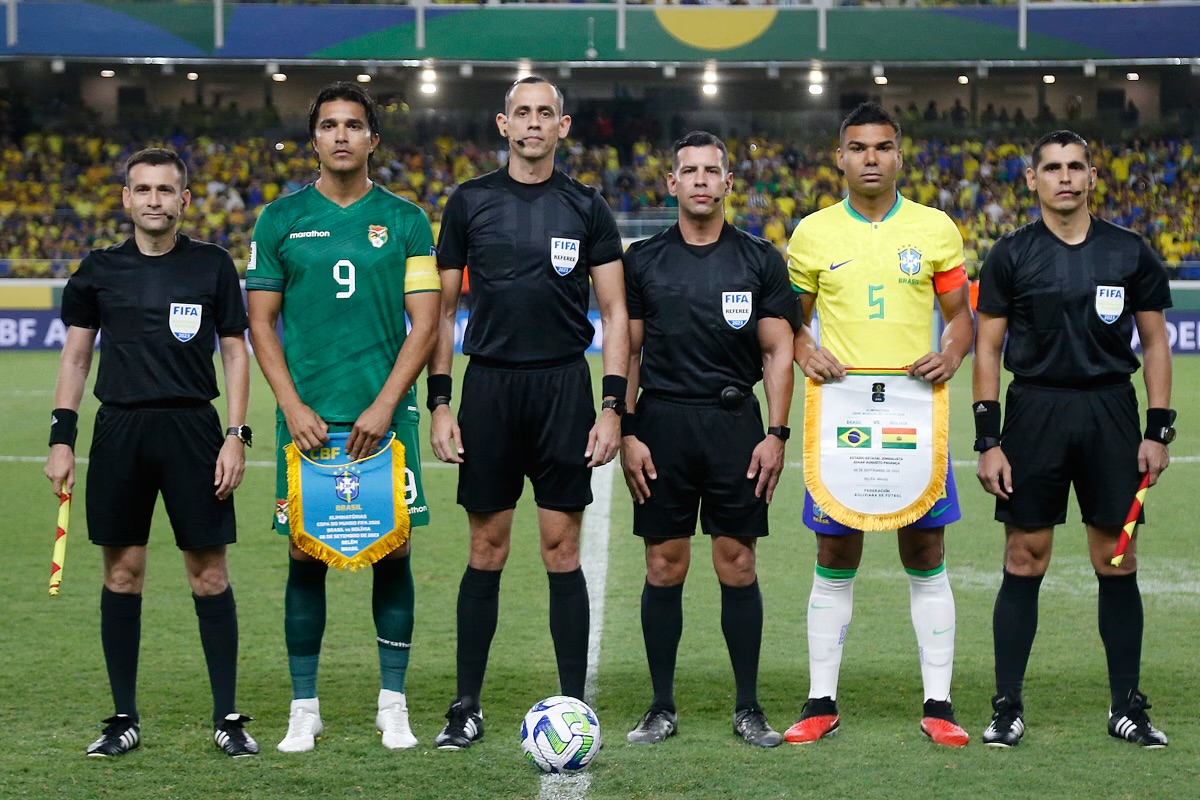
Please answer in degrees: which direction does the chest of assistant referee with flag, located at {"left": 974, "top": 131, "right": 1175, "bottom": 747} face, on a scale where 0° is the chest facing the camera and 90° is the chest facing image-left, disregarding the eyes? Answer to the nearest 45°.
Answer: approximately 0°

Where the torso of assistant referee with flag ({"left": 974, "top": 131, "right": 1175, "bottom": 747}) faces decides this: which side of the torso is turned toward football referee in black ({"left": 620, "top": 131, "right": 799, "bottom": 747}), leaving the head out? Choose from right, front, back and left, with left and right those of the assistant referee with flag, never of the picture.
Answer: right

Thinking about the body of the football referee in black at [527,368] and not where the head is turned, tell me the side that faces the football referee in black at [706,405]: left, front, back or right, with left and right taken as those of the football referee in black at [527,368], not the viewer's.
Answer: left

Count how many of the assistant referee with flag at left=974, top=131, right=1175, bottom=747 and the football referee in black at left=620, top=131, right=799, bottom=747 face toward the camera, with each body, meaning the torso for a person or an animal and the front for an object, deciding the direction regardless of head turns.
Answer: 2

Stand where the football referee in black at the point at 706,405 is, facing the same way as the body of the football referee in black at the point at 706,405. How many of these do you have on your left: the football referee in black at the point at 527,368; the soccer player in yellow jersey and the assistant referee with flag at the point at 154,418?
1

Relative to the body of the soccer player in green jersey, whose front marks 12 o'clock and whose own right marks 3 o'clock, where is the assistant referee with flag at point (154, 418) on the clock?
The assistant referee with flag is roughly at 3 o'clock from the soccer player in green jersey.

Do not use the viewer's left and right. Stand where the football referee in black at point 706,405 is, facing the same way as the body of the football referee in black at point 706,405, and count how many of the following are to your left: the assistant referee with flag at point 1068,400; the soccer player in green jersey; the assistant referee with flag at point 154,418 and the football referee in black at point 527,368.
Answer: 1

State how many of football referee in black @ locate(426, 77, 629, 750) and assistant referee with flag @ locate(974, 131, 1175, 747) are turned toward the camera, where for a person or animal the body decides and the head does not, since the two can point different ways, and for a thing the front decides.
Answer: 2
